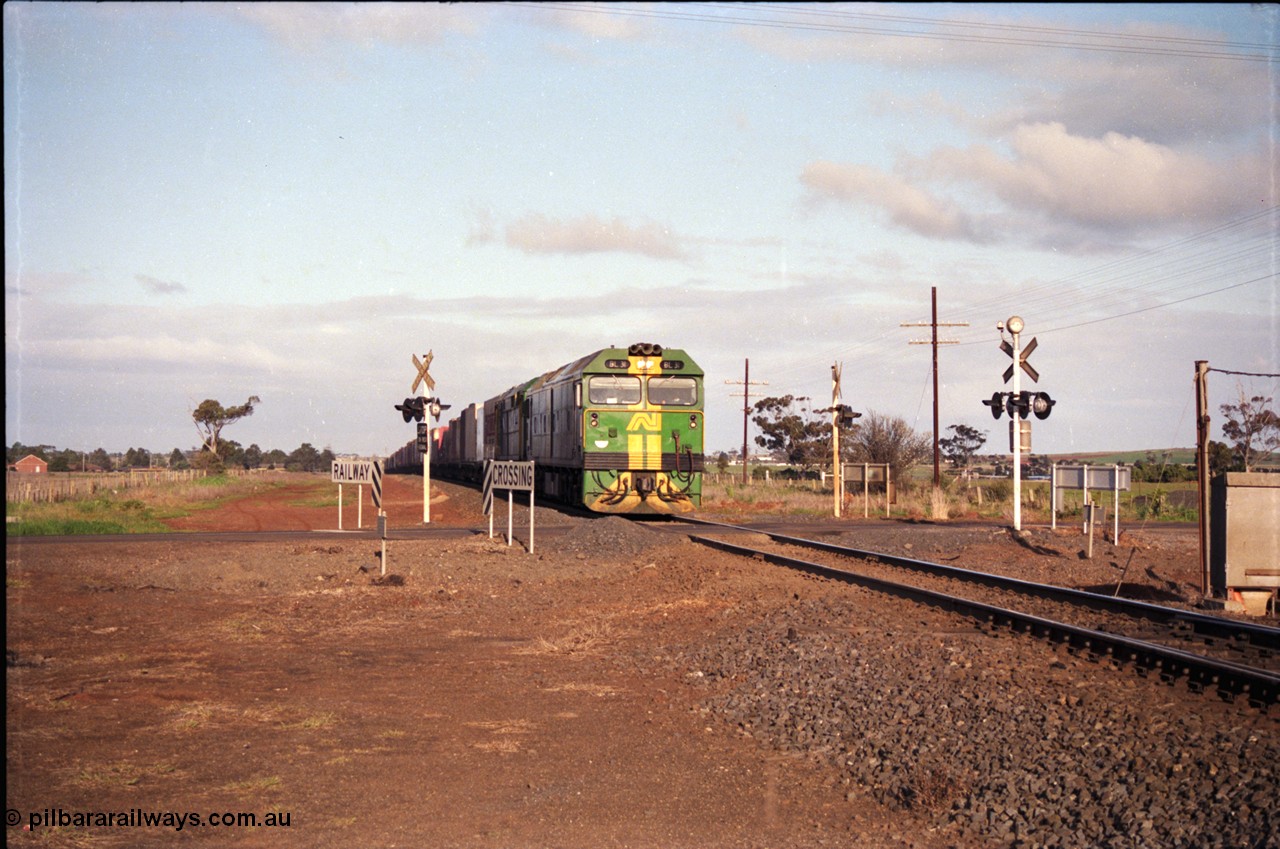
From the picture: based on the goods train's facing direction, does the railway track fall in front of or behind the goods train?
in front

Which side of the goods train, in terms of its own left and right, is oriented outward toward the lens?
front

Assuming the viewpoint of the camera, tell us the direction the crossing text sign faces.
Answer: facing the viewer and to the left of the viewer

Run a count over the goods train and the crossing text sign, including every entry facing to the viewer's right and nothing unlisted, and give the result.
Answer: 0

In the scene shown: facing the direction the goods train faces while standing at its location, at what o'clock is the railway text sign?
The railway text sign is roughly at 1 o'clock from the goods train.

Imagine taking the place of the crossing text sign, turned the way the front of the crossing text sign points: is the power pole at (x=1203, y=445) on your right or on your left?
on your left

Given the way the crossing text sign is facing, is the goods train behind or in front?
behind

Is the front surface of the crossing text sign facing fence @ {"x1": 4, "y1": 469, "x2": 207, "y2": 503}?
no

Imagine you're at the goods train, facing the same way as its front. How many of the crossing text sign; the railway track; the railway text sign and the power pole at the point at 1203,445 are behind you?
0
